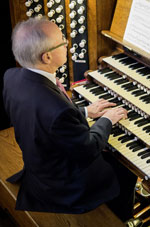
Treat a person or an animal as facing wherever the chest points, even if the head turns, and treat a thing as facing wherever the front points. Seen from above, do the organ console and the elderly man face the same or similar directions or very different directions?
very different directions

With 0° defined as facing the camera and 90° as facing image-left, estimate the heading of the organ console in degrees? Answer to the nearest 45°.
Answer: approximately 45°

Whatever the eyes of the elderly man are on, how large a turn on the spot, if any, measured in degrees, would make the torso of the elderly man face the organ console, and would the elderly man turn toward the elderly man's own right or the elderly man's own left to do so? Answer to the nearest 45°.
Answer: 0° — they already face it

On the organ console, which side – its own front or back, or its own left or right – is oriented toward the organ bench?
front

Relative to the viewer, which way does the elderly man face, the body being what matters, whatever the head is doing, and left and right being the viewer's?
facing away from the viewer and to the right of the viewer

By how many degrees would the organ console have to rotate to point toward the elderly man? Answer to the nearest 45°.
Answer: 0° — it already faces them

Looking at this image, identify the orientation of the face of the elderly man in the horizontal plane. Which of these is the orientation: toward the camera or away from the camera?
away from the camera
